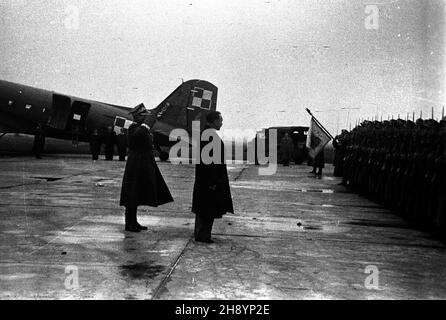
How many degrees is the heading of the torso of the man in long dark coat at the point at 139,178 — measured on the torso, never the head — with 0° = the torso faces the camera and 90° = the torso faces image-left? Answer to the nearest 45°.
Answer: approximately 270°

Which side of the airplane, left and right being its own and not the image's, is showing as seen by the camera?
left

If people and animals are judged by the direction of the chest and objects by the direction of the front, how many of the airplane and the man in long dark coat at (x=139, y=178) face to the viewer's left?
1

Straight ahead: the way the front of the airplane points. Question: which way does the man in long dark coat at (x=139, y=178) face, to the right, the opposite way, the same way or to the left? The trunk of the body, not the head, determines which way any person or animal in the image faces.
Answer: the opposite way

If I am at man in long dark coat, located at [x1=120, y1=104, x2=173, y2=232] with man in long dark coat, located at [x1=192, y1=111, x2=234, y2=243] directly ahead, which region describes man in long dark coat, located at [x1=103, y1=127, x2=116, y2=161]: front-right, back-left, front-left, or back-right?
back-left

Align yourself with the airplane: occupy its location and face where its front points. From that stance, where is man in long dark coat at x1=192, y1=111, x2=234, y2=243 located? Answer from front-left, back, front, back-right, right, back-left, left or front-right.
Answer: left

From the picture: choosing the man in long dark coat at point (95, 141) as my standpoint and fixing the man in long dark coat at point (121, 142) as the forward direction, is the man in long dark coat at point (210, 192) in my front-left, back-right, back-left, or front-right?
front-right

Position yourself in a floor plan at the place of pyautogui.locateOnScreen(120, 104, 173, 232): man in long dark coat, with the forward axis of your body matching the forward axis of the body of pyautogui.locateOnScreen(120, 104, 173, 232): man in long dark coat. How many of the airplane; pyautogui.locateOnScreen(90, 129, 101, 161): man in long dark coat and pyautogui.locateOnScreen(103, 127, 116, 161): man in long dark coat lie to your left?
3

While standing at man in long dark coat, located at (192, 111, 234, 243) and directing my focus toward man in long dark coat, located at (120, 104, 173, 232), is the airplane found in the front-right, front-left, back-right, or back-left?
front-right

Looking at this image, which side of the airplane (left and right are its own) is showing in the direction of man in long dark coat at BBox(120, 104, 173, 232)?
left

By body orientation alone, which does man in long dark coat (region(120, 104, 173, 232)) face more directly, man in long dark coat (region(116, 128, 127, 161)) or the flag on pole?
the flag on pole
